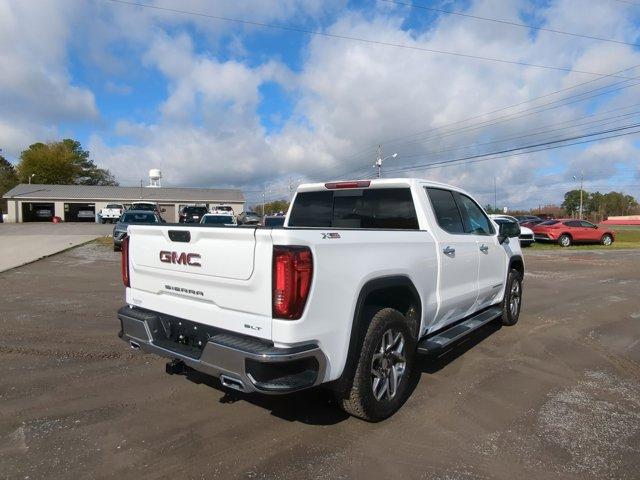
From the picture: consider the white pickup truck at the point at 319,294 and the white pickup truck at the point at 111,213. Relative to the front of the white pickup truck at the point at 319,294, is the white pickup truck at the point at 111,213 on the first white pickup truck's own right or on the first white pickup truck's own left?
on the first white pickup truck's own left

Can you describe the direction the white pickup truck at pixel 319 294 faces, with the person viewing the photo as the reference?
facing away from the viewer and to the right of the viewer

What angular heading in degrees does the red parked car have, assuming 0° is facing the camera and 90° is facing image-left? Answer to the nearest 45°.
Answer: approximately 225°

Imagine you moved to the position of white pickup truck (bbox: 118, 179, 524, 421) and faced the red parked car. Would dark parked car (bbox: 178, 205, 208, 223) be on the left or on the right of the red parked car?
left

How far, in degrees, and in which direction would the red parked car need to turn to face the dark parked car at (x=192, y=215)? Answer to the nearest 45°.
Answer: approximately 135° to its left

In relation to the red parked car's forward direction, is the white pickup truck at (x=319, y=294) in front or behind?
behind
